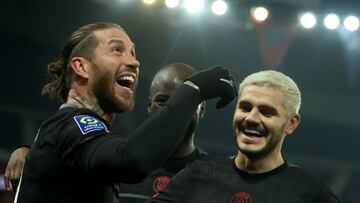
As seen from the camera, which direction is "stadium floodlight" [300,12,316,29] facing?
toward the camera

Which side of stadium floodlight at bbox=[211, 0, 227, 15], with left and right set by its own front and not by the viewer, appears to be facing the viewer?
front

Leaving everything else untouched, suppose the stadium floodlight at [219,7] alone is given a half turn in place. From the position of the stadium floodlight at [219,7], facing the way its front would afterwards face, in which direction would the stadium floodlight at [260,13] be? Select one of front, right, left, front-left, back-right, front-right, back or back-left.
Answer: right

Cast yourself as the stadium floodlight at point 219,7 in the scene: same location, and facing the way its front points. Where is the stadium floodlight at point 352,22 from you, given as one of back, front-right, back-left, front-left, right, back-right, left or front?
left

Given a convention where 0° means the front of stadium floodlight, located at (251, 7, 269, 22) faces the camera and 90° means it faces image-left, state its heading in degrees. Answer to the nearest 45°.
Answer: approximately 0°

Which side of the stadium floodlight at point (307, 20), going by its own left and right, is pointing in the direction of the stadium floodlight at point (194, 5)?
right

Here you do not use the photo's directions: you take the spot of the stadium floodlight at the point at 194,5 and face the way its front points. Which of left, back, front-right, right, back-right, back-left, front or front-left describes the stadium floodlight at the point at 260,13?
left

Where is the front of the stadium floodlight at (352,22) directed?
toward the camera

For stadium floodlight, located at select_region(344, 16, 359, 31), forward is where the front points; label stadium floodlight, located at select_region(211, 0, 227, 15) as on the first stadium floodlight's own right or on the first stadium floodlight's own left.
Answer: on the first stadium floodlight's own right

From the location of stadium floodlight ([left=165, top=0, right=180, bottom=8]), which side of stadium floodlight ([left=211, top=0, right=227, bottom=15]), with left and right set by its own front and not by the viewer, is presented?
right

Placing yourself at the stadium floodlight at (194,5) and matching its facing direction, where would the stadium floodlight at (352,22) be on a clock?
the stadium floodlight at (352,22) is roughly at 9 o'clock from the stadium floodlight at (194,5).
